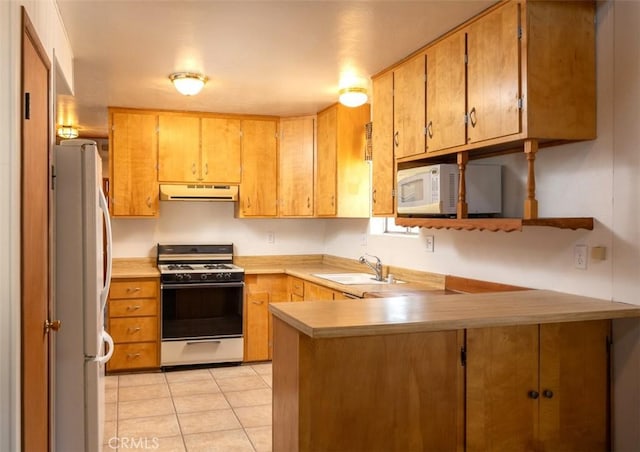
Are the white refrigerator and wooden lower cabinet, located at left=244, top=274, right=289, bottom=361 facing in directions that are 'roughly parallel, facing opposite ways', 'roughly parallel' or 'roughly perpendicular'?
roughly perpendicular

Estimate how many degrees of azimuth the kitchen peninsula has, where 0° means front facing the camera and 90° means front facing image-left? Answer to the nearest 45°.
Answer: approximately 0°

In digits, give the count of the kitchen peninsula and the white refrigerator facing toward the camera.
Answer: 1

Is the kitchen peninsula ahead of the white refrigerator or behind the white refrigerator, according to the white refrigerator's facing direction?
ahead

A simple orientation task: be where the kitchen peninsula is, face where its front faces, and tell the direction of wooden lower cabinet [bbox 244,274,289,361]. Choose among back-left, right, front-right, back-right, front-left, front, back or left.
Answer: back-right

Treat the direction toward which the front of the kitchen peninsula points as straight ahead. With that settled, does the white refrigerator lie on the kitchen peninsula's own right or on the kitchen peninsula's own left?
on the kitchen peninsula's own right

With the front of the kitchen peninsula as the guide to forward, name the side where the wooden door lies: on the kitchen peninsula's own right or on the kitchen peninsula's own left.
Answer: on the kitchen peninsula's own right

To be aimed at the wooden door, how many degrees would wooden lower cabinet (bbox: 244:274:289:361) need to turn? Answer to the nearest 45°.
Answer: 0° — it already faces it

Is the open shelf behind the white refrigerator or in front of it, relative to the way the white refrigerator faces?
in front

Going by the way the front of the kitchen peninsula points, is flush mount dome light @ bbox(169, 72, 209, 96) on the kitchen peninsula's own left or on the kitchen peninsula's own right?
on the kitchen peninsula's own right

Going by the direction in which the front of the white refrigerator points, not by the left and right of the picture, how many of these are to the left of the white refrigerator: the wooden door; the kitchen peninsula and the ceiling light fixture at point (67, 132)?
1

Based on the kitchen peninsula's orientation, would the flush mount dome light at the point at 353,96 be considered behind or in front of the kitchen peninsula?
behind

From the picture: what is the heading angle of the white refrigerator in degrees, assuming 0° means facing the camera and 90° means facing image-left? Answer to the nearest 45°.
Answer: approximately 270°

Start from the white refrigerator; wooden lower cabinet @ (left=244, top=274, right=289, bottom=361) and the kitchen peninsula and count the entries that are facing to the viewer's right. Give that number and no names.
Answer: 1
